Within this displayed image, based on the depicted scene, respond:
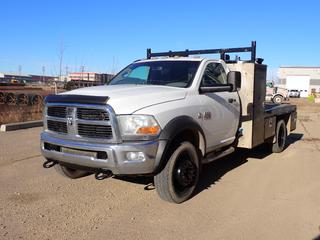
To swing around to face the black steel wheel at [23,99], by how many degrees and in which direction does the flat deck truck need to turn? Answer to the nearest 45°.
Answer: approximately 90° to its right

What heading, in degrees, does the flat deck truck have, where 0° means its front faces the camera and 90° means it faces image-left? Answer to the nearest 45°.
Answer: approximately 45°
